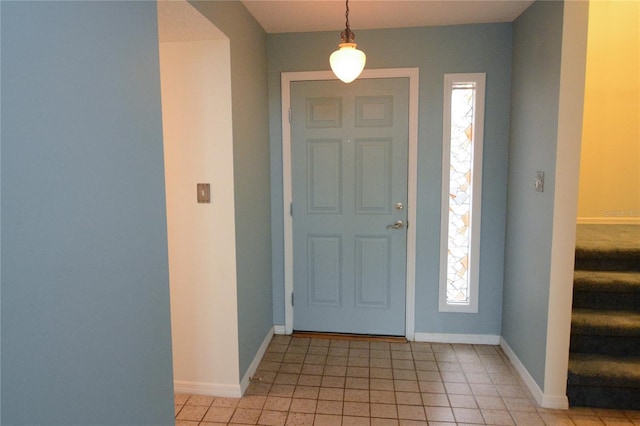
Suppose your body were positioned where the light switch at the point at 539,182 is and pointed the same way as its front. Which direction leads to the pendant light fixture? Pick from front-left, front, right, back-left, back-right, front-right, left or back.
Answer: front

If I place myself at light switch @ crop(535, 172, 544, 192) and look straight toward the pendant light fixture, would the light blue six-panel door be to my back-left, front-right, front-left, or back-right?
front-right

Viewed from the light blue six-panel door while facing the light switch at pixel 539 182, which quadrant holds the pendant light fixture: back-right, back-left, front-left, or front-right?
front-right

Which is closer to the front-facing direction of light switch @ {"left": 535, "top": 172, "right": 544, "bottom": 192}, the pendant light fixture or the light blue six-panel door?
the pendant light fixture

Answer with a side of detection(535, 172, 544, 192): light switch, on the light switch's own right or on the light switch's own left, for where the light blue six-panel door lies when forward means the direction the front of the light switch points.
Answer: on the light switch's own right

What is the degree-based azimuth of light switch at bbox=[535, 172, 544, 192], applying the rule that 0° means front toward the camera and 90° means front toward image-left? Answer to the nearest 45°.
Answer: approximately 45°

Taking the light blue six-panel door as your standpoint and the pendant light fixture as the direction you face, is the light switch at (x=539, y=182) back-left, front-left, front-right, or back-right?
front-left
